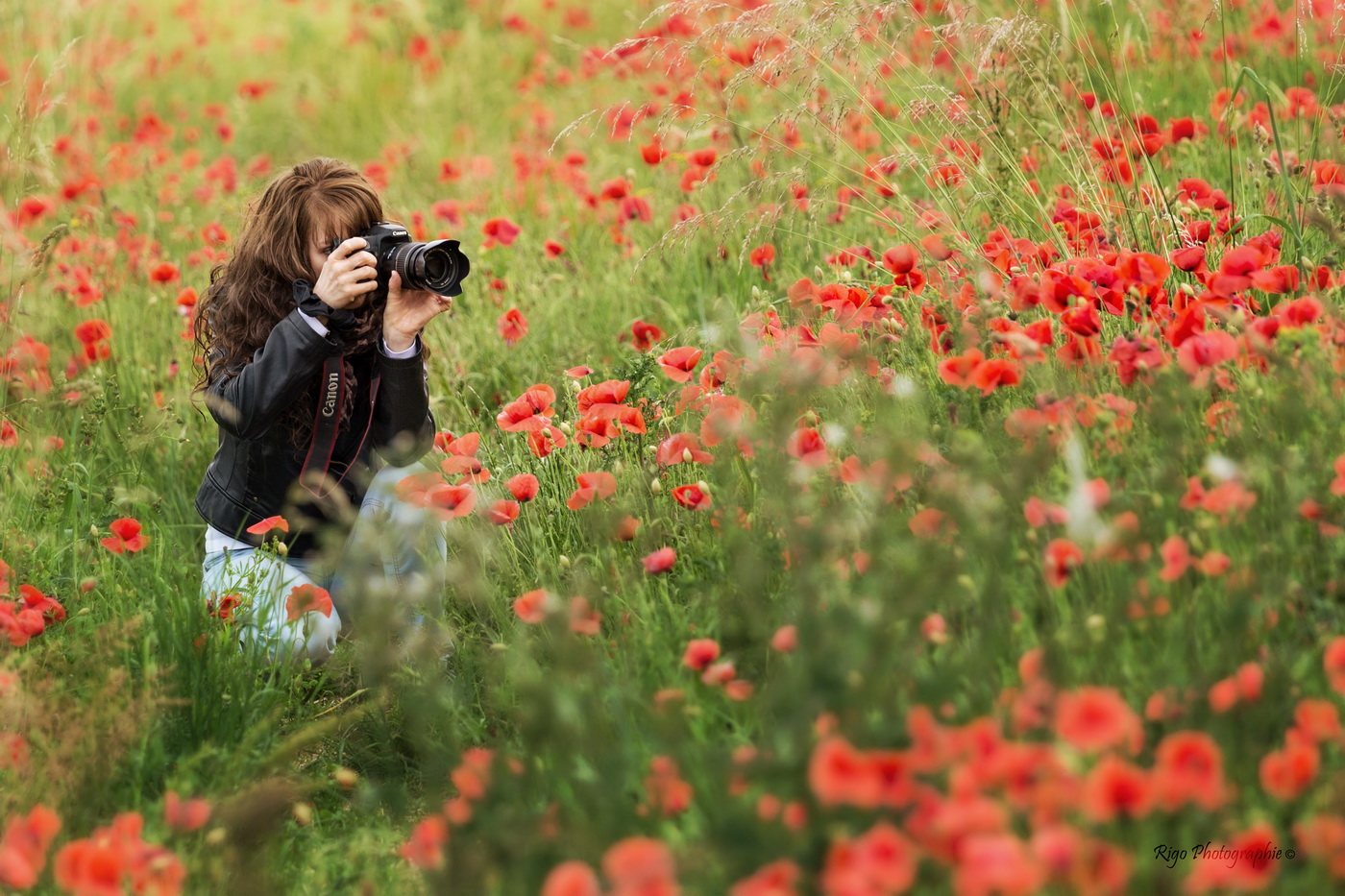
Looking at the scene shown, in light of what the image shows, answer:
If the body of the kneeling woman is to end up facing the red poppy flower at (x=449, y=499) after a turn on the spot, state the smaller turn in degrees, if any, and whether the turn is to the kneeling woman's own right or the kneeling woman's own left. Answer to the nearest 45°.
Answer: approximately 45° to the kneeling woman's own right

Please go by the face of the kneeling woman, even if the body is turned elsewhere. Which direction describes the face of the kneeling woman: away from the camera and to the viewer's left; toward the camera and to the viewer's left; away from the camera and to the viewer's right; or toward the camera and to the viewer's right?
toward the camera and to the viewer's right

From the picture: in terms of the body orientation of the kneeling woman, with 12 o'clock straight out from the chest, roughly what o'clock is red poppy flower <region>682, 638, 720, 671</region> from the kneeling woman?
The red poppy flower is roughly at 1 o'clock from the kneeling woman.

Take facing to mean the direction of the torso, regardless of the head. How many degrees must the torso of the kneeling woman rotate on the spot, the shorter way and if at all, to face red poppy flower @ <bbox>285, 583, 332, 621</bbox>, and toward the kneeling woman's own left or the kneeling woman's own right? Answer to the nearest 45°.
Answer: approximately 45° to the kneeling woman's own right

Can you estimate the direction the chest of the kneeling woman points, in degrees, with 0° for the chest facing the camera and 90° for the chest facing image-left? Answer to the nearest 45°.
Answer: approximately 315°

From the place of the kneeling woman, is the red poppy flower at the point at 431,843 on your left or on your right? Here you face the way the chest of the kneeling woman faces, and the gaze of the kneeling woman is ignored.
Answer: on your right

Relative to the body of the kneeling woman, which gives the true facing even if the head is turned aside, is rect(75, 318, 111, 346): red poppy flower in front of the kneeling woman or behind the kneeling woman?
behind
